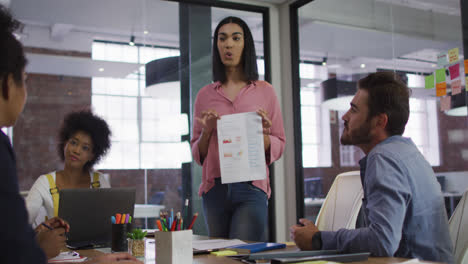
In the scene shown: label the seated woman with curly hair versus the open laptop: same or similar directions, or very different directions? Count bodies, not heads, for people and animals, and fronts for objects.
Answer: very different directions

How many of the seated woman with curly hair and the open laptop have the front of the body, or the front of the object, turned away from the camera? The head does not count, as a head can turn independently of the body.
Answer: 1

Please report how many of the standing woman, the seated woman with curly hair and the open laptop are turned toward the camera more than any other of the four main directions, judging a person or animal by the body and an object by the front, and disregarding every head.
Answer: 2

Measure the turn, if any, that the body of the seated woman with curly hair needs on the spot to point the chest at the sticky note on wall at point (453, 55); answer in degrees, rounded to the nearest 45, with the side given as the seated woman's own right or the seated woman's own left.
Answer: approximately 90° to the seated woman's own left

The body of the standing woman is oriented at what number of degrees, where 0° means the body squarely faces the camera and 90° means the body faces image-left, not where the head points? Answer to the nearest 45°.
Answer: approximately 0°

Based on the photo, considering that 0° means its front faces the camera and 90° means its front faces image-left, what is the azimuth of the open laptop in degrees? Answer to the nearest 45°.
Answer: approximately 180°

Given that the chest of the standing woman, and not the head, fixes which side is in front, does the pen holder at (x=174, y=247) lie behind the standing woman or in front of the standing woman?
in front

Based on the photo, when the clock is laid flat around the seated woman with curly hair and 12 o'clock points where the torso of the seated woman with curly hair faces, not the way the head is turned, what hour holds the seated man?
The seated man is roughly at 11 o'clock from the seated woman with curly hair.

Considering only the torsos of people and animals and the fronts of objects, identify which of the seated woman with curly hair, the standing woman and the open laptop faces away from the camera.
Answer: the open laptop

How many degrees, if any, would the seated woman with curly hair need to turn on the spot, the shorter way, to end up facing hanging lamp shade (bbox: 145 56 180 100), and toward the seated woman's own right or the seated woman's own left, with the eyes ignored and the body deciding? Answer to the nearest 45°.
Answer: approximately 135° to the seated woman's own left

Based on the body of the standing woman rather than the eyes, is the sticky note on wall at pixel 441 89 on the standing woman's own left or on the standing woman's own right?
on the standing woman's own left

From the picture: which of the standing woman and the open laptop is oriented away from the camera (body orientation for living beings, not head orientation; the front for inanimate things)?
the open laptop
